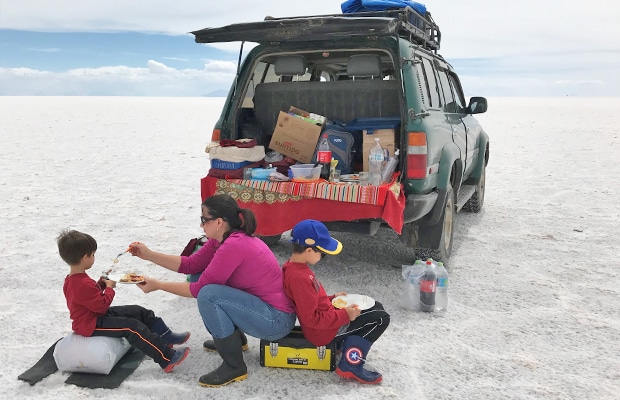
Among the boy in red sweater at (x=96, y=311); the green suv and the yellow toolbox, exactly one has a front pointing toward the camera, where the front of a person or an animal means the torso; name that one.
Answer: the yellow toolbox

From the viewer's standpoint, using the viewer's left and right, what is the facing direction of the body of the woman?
facing to the left of the viewer

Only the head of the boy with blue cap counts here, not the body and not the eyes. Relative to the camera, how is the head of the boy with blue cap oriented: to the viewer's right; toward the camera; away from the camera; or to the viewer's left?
to the viewer's right

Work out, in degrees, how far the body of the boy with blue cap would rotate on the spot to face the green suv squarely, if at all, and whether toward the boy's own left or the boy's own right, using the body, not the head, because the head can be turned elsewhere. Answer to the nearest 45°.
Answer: approximately 90° to the boy's own left

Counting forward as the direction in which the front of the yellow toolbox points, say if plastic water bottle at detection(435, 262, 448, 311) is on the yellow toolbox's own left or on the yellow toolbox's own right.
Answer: on the yellow toolbox's own left

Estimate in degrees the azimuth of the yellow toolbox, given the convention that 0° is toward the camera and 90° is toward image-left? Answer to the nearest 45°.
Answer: approximately 0°

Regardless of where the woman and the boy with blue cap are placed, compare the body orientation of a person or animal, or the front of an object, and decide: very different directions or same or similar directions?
very different directions

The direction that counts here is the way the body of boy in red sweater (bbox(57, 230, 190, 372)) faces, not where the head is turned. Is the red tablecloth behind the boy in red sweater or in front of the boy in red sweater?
in front

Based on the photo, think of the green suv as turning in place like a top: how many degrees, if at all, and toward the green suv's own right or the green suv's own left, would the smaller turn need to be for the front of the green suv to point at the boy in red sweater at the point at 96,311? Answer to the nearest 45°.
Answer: approximately 180°

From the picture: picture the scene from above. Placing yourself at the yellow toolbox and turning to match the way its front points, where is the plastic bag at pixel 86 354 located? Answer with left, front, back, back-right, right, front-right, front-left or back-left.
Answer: right

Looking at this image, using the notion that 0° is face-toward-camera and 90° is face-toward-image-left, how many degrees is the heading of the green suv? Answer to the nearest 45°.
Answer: approximately 225°

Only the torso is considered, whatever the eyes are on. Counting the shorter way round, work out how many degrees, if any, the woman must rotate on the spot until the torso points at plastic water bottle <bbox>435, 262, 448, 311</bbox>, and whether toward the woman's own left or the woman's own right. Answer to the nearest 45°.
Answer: approximately 135° to the woman's own right

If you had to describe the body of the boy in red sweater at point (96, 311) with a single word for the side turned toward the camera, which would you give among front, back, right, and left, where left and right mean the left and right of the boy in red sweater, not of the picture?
right

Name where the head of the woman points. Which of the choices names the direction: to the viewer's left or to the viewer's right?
to the viewer's left

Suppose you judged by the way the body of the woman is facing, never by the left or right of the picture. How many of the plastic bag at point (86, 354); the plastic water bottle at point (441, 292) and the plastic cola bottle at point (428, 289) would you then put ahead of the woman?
1

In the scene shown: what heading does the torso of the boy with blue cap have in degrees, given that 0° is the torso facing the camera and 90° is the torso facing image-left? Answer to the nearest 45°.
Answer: approximately 270°

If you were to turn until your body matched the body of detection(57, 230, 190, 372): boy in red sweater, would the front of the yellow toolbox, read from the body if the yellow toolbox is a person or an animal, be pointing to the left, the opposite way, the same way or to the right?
to the right

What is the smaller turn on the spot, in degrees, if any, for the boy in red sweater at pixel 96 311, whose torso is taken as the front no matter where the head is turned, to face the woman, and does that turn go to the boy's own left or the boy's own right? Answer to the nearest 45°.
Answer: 0° — they already face them
